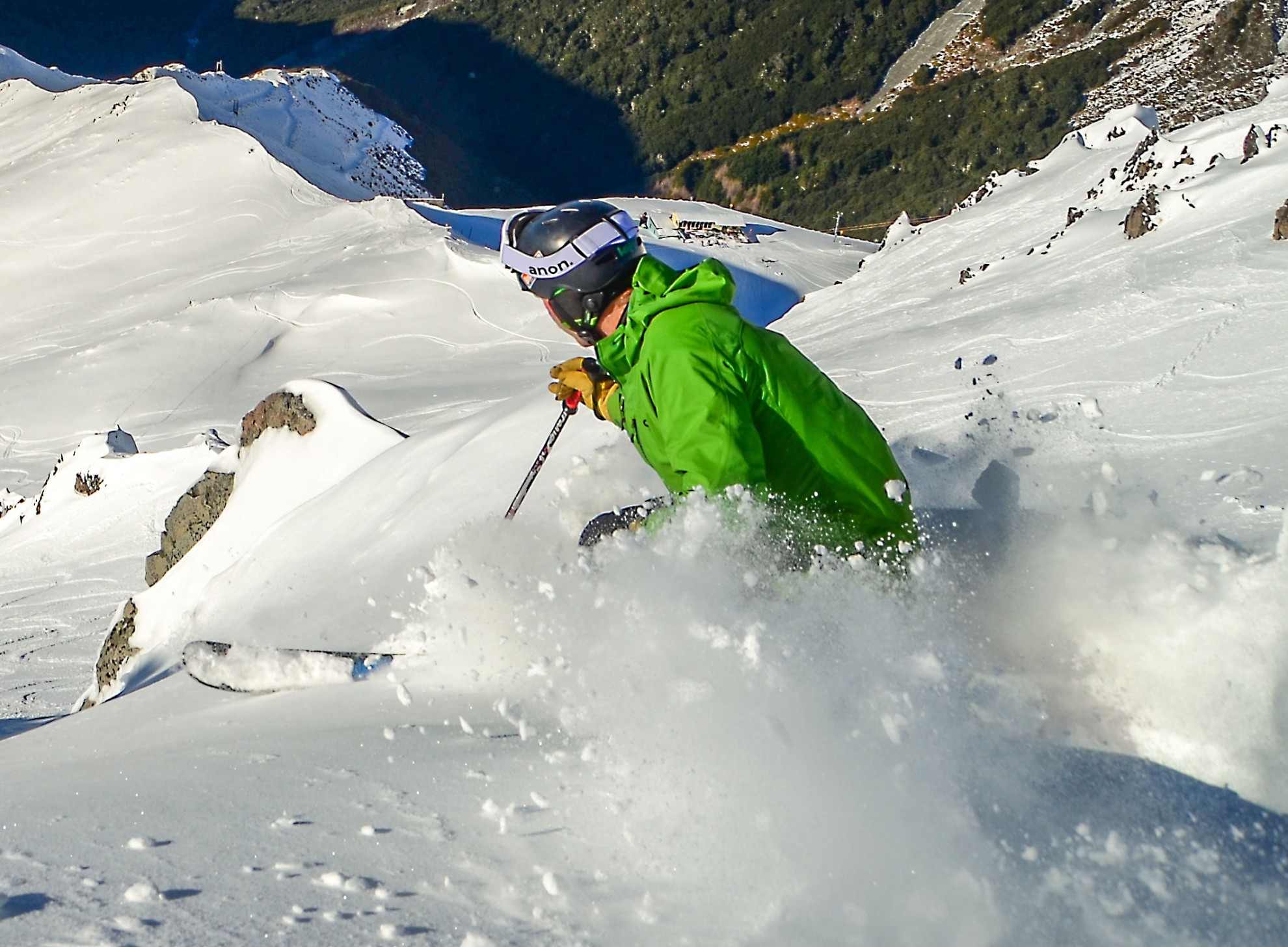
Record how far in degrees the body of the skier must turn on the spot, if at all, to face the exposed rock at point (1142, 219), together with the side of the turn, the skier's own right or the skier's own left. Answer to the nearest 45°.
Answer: approximately 135° to the skier's own right

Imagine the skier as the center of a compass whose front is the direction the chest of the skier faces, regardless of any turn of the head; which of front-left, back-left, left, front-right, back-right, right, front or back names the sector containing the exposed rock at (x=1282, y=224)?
back-right

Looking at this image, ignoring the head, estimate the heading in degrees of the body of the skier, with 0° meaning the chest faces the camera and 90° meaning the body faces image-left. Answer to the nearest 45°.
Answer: approximately 90°

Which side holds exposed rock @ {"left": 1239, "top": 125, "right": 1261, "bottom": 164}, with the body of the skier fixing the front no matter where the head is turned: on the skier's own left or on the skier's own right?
on the skier's own right

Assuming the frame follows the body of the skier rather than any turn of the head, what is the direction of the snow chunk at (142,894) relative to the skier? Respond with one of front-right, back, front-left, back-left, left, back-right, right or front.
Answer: front-left

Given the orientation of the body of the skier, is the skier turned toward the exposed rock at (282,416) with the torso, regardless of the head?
no

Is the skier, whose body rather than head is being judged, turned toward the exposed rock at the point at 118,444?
no

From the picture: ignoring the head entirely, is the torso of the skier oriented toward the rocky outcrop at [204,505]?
no

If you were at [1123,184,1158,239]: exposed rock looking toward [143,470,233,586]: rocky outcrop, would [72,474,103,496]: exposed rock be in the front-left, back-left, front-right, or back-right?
front-right
